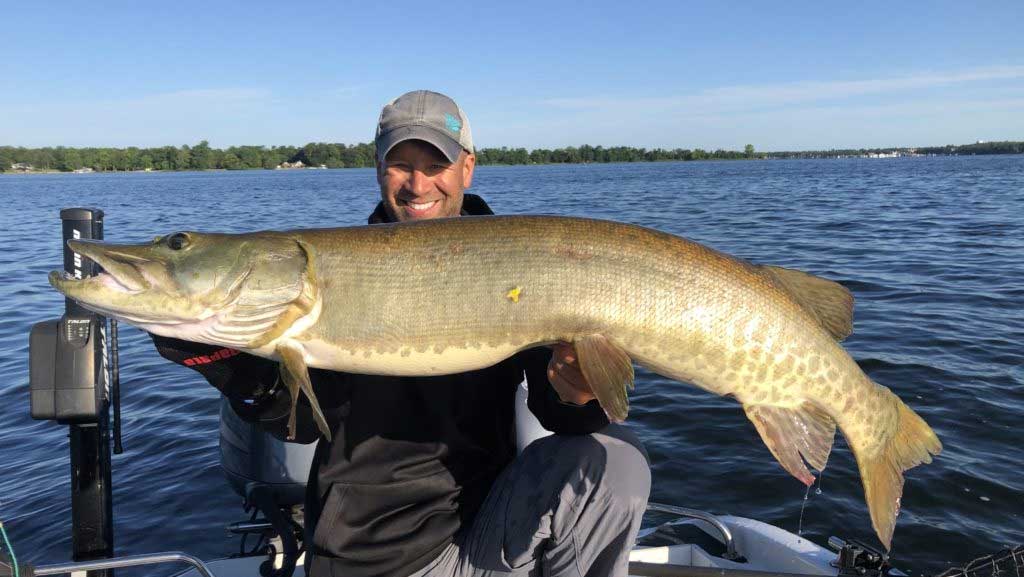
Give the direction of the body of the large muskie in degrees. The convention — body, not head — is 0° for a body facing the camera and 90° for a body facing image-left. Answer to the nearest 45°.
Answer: approximately 90°
